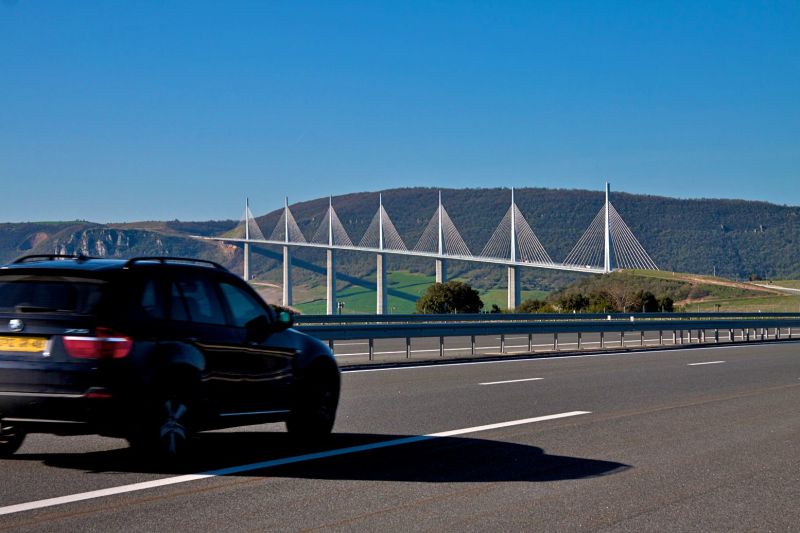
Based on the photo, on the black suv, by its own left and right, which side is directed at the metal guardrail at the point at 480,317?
front

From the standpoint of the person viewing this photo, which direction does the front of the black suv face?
facing away from the viewer and to the right of the viewer
